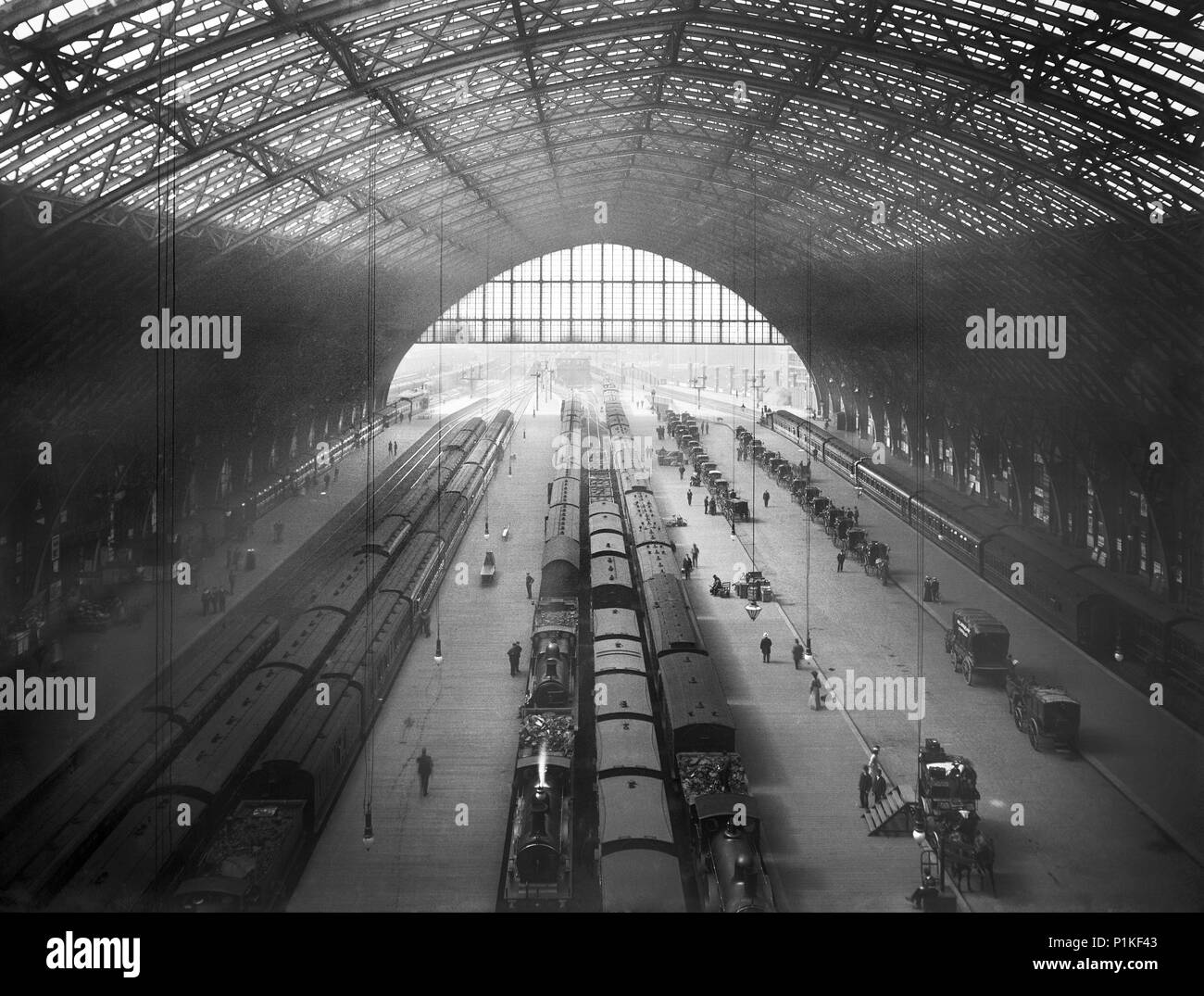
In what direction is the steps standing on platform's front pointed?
to the viewer's left

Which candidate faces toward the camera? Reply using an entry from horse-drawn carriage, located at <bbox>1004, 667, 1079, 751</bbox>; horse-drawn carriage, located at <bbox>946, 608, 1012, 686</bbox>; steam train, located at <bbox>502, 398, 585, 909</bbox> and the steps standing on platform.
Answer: the steam train

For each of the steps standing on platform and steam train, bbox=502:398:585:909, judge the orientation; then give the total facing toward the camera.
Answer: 1

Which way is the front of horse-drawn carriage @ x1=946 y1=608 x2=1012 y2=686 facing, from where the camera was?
facing away from the viewer and to the left of the viewer

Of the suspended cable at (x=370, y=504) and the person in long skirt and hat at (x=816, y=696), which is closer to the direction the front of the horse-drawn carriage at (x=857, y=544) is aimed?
the person in long skirt and hat

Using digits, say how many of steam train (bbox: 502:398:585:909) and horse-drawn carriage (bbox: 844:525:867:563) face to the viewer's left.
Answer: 0

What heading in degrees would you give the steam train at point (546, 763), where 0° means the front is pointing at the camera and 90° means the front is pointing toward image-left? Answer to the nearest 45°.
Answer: approximately 0°
